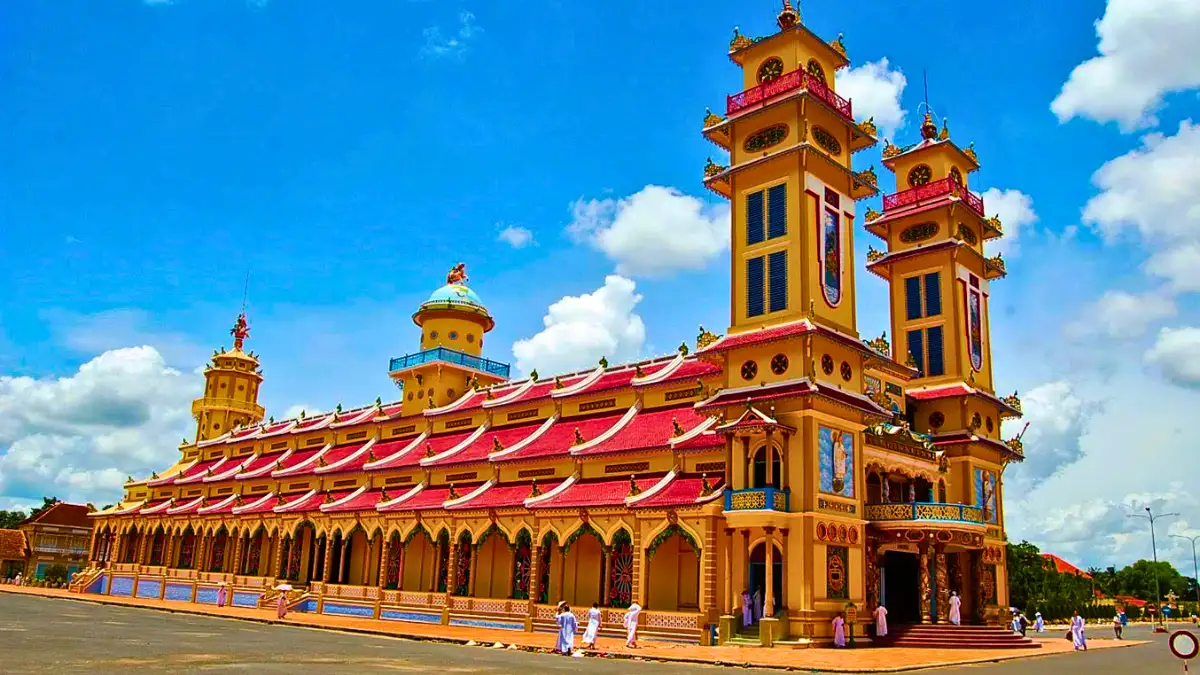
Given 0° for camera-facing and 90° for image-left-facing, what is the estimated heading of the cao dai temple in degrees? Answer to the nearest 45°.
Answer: approximately 315°

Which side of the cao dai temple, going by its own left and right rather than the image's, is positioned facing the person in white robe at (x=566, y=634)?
right

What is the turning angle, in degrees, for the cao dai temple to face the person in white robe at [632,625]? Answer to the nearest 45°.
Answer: approximately 90° to its right

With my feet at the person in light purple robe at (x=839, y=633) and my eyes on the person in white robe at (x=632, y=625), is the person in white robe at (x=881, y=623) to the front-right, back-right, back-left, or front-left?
back-right

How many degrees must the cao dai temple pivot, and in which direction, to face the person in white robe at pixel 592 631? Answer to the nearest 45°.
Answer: approximately 90° to its right
